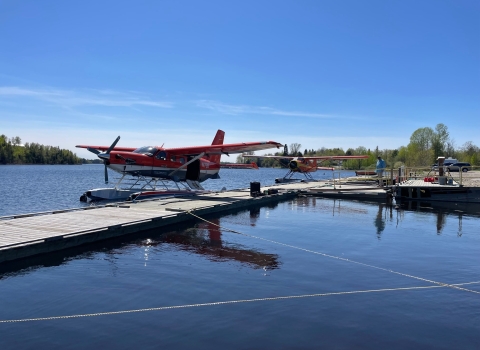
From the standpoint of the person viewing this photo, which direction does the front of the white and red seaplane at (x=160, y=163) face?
facing the viewer and to the left of the viewer

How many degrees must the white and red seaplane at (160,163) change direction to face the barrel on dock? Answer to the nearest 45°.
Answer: approximately 135° to its left

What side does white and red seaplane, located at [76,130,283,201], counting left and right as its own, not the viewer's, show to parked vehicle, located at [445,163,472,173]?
back

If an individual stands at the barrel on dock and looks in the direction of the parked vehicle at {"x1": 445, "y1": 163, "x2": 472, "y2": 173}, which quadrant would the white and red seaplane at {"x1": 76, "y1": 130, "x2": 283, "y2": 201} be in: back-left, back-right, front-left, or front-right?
back-left

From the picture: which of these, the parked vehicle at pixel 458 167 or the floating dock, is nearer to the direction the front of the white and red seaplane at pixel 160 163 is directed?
the floating dock

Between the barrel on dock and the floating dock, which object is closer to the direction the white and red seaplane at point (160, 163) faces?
the floating dock
